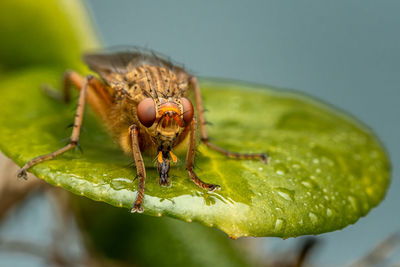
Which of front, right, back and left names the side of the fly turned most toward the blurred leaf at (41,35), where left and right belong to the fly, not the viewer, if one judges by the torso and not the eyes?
back

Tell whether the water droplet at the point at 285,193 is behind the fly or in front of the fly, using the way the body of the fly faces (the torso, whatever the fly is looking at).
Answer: in front

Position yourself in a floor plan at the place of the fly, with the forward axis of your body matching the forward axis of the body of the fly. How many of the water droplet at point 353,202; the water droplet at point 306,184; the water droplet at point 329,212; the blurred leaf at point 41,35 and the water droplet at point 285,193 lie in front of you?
4

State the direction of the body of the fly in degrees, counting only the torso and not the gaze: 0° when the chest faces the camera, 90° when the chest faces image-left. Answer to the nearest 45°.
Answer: approximately 315°

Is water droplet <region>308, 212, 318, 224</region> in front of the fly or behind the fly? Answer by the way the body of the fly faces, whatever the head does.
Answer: in front

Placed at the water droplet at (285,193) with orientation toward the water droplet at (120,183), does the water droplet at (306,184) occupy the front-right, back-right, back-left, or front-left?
back-right

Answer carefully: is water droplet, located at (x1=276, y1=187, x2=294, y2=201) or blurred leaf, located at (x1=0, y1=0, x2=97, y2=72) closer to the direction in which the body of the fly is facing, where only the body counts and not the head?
the water droplet
